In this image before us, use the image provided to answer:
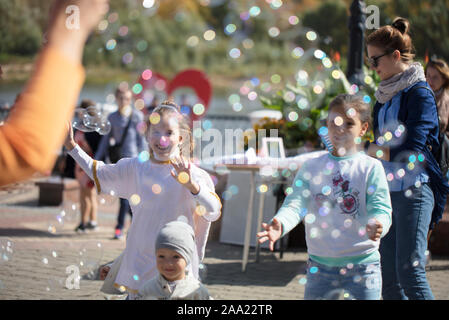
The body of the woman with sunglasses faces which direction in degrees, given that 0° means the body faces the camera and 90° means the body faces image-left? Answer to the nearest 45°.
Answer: approximately 90°

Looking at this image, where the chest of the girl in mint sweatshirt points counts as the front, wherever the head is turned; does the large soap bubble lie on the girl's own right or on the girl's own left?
on the girl's own right

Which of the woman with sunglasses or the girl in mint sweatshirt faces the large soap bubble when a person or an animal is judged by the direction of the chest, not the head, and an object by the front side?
the woman with sunglasses

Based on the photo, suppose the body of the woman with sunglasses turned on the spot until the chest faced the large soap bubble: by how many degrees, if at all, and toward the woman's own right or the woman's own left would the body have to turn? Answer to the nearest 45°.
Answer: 0° — they already face it

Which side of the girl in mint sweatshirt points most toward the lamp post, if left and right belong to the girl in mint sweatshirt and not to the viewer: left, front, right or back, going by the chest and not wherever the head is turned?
back

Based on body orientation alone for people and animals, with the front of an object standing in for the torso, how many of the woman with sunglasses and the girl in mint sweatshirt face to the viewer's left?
1

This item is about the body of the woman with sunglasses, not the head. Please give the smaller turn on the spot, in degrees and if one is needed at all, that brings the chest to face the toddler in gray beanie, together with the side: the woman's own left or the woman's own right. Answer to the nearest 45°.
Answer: approximately 45° to the woman's own left
